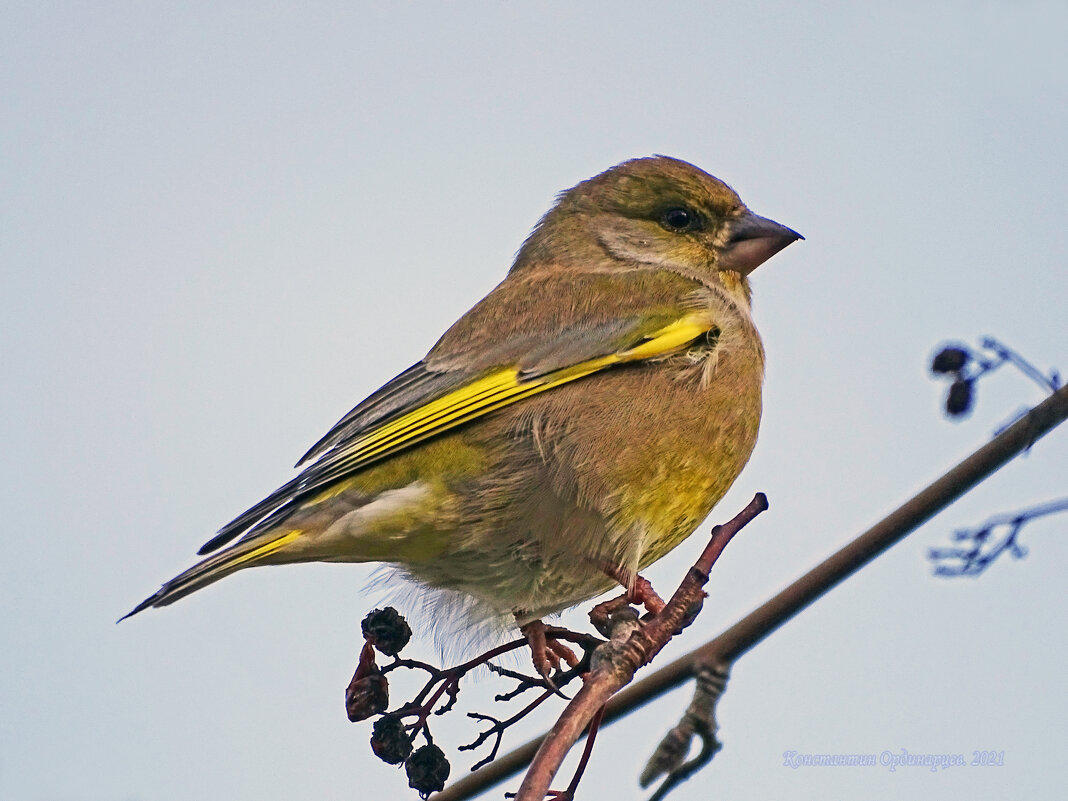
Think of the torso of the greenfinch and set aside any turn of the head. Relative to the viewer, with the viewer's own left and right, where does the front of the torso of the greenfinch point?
facing to the right of the viewer
